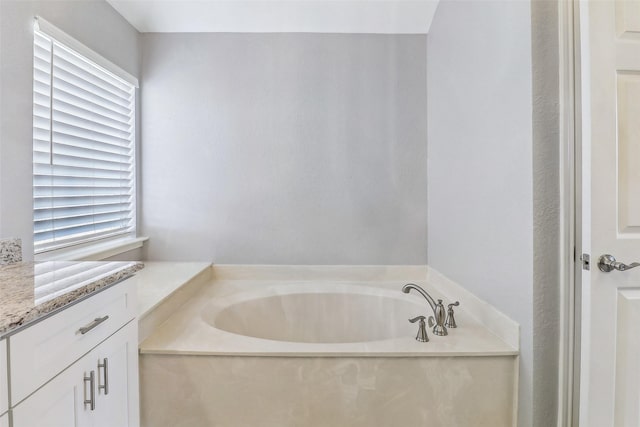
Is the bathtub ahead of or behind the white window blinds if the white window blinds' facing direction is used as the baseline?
ahead

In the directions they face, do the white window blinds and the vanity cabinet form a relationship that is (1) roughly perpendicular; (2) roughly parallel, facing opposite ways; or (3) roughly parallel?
roughly parallel

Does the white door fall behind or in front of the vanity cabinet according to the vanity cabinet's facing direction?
in front

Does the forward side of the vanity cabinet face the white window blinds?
no

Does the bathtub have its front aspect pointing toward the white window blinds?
no

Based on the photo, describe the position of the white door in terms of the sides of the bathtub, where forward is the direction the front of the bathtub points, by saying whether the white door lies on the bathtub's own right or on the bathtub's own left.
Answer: on the bathtub's own left

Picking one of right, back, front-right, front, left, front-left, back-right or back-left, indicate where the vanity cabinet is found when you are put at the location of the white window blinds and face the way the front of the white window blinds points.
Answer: front-right

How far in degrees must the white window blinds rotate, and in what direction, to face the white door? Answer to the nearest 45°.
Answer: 0° — it already faces it

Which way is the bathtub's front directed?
toward the camera

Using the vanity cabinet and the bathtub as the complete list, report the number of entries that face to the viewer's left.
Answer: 0

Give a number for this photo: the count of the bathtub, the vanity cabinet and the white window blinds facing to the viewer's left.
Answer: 0

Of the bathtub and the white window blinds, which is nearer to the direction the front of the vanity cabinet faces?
the bathtub

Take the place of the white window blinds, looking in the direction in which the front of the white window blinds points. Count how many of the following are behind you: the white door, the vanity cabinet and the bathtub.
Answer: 0

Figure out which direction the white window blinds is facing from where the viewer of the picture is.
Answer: facing the viewer and to the right of the viewer

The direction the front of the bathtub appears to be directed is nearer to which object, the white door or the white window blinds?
the white door

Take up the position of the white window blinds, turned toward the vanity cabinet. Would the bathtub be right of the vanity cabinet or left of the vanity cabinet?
left
